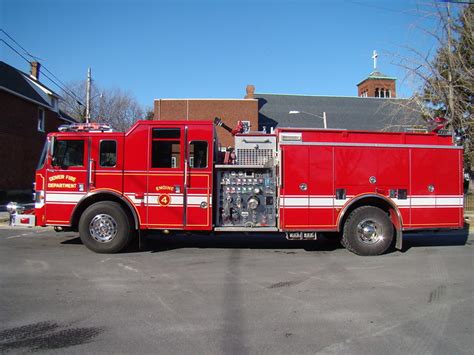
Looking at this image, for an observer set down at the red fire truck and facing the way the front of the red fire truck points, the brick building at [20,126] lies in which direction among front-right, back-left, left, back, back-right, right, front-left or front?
front-right

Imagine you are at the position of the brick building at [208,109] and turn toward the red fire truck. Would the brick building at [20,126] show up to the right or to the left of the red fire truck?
right

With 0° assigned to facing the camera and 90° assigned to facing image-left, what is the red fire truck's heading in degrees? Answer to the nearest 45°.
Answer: approximately 90°

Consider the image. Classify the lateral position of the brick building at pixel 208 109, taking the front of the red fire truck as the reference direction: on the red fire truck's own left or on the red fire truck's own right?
on the red fire truck's own right
